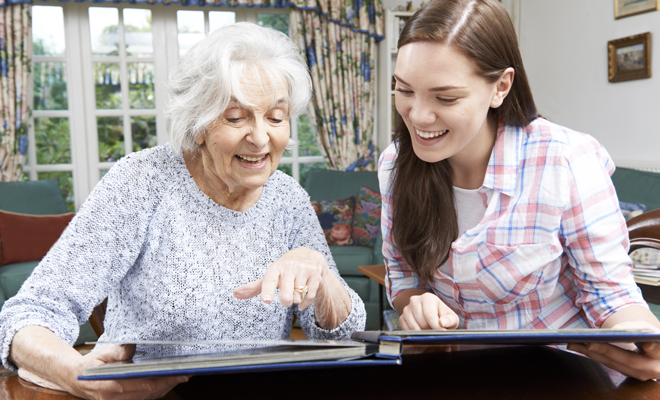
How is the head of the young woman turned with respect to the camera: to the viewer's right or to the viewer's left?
to the viewer's left

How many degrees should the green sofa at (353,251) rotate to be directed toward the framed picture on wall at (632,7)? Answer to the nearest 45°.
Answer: approximately 90° to its left

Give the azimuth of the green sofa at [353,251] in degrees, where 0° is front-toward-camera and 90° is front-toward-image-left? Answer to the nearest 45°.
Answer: approximately 0°

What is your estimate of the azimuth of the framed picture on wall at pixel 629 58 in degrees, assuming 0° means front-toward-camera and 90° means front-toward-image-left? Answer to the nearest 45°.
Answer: approximately 45°

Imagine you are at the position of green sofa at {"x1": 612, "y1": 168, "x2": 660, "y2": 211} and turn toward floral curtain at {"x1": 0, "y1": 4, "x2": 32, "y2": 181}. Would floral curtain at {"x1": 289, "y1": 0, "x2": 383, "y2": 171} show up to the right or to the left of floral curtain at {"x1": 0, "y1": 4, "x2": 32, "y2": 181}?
right

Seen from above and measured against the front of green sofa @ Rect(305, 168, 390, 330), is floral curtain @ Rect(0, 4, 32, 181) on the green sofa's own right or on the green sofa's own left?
on the green sofa's own right

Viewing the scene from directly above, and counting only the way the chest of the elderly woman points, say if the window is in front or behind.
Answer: behind
